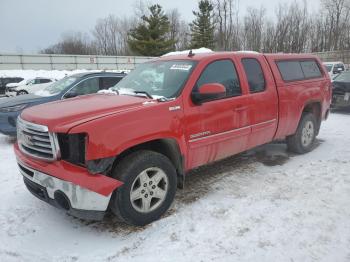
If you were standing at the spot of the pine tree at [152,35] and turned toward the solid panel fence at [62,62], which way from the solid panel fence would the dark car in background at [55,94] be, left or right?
left

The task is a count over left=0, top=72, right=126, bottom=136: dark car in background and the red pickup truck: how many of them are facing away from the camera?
0

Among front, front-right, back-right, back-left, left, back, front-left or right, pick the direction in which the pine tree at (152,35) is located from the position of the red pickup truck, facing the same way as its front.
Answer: back-right

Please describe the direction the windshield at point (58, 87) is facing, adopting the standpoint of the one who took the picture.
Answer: facing the viewer and to the left of the viewer

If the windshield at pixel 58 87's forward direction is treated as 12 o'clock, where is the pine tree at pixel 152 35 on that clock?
The pine tree is roughly at 5 o'clock from the windshield.

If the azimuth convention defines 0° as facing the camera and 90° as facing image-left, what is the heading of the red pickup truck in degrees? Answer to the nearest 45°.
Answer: approximately 45°

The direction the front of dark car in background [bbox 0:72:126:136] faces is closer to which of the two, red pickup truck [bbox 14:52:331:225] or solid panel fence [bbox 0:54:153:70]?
the red pickup truck

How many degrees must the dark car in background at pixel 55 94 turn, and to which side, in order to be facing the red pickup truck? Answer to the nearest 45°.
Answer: approximately 45° to its left

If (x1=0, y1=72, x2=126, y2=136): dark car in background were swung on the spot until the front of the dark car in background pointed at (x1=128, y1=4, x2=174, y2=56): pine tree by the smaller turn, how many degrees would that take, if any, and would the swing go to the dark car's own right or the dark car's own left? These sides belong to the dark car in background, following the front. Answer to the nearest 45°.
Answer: approximately 135° to the dark car's own right

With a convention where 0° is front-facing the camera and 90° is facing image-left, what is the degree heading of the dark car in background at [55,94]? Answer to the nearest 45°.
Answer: approximately 45°

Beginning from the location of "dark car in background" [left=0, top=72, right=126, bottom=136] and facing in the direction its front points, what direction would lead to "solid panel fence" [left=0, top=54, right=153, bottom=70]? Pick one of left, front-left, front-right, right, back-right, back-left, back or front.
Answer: back-right

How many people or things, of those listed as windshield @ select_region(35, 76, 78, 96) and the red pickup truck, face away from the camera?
0

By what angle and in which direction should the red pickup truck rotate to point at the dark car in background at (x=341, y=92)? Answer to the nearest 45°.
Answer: approximately 180°

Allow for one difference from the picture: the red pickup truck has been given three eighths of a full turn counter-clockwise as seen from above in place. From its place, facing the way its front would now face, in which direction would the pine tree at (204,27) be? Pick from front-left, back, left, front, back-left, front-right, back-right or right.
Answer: left

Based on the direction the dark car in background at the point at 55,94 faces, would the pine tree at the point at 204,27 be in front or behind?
behind
